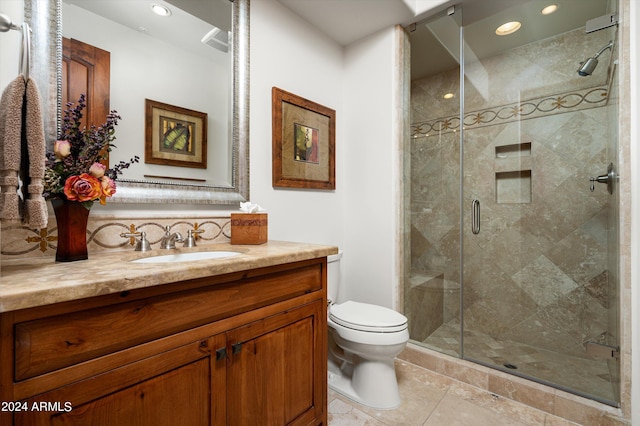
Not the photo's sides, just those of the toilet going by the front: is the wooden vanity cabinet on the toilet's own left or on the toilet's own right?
on the toilet's own right

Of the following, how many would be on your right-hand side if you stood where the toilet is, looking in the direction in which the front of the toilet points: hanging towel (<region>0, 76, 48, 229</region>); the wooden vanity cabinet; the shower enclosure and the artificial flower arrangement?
3

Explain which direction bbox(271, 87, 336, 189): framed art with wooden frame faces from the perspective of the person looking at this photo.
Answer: facing the viewer and to the right of the viewer

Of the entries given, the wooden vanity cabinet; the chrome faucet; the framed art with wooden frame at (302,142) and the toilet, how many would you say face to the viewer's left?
0

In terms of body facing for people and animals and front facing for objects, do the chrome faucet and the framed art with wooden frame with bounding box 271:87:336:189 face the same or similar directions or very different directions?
same or similar directions

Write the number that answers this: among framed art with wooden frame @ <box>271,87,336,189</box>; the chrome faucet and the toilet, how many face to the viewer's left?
0

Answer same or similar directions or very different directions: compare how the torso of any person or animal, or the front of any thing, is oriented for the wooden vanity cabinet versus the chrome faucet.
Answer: same or similar directions

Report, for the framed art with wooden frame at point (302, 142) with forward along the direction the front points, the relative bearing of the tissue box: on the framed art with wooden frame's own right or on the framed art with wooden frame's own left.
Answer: on the framed art with wooden frame's own right

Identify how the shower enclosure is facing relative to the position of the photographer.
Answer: facing the viewer and to the left of the viewer

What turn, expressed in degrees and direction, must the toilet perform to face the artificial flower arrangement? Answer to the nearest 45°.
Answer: approximately 90° to its right

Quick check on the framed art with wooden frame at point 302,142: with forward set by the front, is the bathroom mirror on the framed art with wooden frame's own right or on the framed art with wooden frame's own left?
on the framed art with wooden frame's own right

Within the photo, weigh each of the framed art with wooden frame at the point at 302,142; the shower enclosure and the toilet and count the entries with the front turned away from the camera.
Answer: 0

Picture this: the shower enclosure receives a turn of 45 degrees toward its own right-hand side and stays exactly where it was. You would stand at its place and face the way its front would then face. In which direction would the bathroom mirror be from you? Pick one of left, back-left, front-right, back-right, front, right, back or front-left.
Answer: front-left
